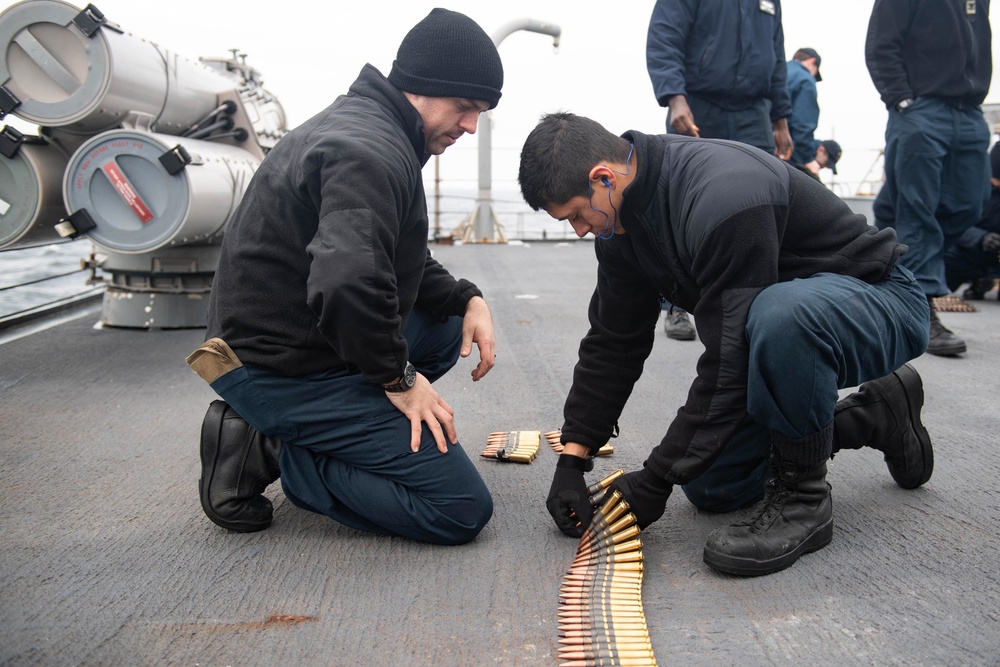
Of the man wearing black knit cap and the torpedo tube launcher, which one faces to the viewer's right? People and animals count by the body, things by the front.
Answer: the man wearing black knit cap

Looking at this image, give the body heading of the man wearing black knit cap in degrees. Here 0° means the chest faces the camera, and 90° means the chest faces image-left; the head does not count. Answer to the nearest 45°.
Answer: approximately 270°

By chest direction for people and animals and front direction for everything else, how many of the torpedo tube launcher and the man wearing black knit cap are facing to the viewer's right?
1

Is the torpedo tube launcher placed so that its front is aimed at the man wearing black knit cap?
no

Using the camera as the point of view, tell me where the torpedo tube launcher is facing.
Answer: facing the viewer and to the left of the viewer

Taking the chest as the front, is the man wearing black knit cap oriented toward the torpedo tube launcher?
no
